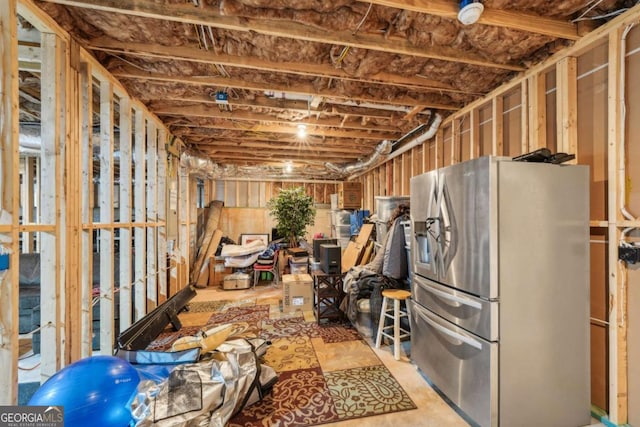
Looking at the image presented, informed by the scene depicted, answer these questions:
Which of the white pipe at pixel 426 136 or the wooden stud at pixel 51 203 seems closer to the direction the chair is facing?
the wooden stud

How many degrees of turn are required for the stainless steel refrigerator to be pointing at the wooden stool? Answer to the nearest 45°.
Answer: approximately 90° to its right

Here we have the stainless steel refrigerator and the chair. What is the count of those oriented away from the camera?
0

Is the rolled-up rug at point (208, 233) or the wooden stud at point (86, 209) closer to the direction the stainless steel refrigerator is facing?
the wooden stud

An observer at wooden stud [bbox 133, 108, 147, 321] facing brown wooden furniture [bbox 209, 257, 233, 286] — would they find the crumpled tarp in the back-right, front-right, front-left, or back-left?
back-right

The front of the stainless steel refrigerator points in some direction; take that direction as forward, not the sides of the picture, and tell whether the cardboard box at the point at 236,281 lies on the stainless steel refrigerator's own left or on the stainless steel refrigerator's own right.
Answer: on the stainless steel refrigerator's own right
